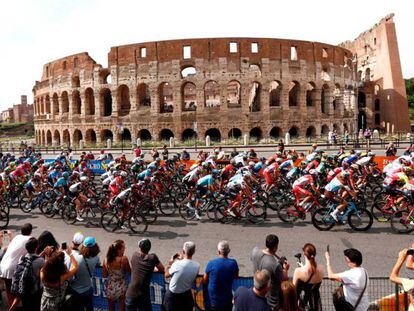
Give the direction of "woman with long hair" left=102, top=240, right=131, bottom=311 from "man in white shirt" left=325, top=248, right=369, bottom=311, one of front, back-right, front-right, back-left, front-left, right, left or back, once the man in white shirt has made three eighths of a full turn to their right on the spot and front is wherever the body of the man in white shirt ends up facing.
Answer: back

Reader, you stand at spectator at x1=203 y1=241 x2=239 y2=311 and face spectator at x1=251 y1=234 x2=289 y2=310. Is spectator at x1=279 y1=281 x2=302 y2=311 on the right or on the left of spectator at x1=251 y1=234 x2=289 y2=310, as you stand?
right

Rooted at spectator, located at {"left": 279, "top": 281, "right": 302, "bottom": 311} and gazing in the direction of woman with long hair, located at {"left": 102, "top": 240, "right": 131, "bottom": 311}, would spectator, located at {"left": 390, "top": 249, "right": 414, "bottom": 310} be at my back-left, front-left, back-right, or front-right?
back-right

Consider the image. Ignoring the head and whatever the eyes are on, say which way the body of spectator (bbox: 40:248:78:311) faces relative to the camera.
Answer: away from the camera

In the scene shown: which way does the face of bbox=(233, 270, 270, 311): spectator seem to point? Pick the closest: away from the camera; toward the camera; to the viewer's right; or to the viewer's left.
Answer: away from the camera

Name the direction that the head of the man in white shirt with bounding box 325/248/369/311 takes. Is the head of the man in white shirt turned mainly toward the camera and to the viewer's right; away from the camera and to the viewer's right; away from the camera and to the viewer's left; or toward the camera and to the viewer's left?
away from the camera and to the viewer's left

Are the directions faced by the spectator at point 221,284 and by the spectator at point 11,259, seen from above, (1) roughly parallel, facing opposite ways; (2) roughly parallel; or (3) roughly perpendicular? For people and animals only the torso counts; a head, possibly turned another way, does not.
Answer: roughly parallel

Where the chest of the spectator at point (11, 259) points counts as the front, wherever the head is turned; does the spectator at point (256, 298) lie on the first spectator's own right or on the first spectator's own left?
on the first spectator's own right

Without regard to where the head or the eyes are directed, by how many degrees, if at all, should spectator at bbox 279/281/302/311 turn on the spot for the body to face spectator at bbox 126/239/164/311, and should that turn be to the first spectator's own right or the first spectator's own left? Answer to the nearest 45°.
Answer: approximately 90° to the first spectator's own left

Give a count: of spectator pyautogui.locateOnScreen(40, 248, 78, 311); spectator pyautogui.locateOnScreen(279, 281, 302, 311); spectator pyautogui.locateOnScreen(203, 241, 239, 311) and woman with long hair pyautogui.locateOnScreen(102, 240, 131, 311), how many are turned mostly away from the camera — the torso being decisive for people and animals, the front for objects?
4

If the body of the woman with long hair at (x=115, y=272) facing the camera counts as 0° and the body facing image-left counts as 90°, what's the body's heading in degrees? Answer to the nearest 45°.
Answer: approximately 180°

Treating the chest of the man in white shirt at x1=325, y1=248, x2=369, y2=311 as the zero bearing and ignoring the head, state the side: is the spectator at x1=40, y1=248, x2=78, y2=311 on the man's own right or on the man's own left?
on the man's own left

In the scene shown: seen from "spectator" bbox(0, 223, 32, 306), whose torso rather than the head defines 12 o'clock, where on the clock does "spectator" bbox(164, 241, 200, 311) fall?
"spectator" bbox(164, 241, 200, 311) is roughly at 3 o'clock from "spectator" bbox(0, 223, 32, 306).

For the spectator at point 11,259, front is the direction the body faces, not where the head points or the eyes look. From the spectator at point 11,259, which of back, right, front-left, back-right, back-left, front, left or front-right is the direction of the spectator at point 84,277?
right

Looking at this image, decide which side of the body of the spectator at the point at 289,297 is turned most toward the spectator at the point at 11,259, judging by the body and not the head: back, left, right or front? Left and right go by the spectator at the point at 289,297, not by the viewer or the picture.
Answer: left

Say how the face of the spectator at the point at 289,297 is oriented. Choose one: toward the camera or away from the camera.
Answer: away from the camera

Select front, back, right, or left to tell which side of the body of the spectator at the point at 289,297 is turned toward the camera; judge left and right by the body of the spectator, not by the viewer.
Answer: back

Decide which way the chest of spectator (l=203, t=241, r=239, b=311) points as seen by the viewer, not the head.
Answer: away from the camera

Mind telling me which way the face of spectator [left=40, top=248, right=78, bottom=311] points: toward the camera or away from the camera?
away from the camera
